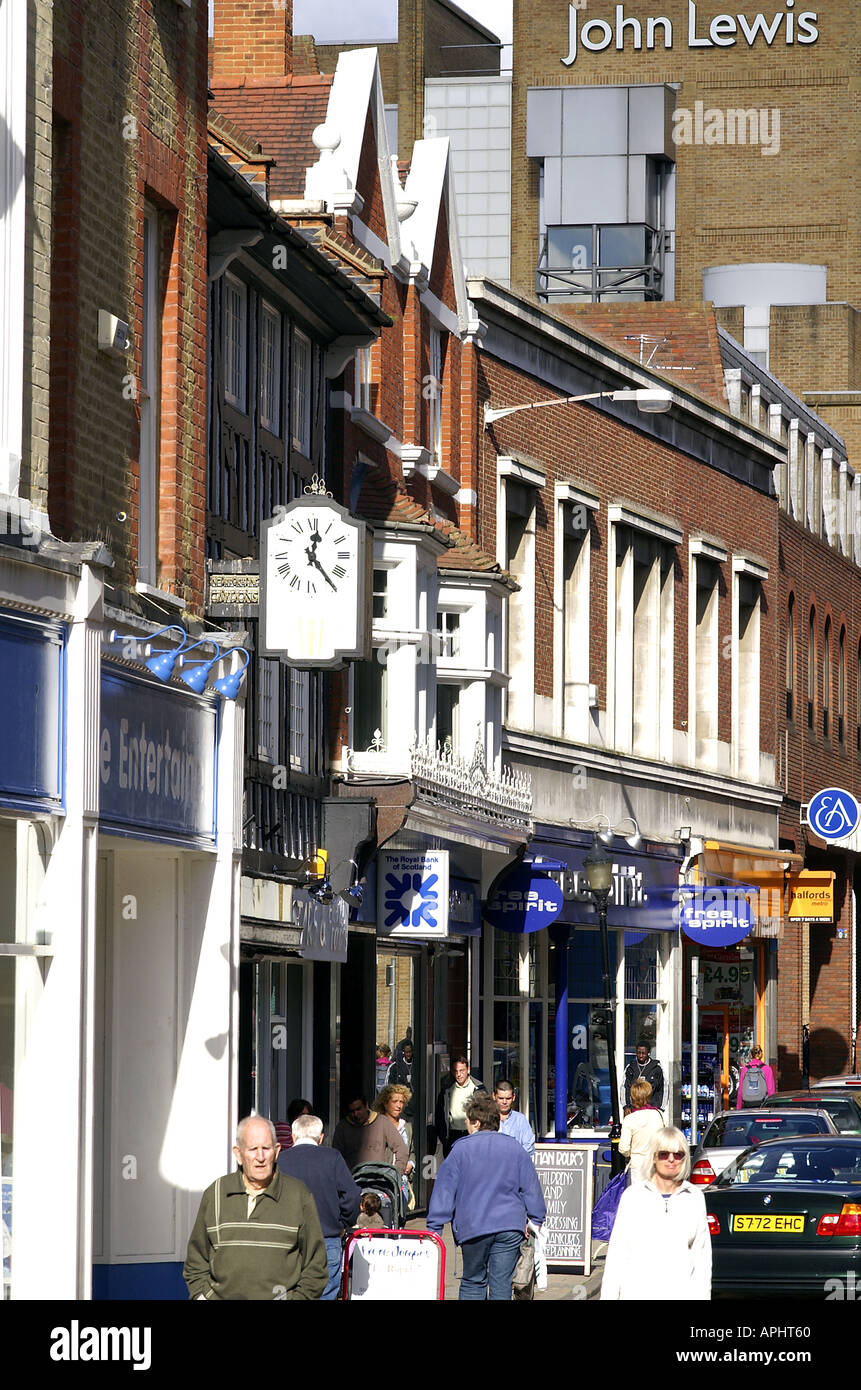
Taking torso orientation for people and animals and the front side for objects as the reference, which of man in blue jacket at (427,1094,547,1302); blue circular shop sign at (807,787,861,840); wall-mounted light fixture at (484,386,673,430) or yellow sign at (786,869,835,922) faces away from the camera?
the man in blue jacket

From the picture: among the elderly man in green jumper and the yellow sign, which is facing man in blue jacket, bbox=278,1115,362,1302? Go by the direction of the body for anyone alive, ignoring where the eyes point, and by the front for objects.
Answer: the yellow sign

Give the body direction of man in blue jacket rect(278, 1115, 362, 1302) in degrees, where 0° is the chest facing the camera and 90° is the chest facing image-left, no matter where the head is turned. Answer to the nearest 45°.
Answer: approximately 180°

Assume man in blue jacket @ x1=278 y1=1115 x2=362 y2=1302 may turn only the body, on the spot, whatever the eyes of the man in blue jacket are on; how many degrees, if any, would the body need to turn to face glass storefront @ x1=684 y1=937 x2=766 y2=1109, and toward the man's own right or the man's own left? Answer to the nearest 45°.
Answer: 0° — they already face it

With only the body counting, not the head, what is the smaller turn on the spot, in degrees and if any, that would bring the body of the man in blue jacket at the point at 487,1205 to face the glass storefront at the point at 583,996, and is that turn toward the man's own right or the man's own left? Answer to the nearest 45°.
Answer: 0° — they already face it

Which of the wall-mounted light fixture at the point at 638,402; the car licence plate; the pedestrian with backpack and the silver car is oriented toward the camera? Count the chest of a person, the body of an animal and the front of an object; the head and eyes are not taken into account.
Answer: the car licence plate

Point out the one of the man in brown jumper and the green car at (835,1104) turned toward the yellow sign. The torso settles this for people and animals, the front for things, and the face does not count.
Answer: the green car

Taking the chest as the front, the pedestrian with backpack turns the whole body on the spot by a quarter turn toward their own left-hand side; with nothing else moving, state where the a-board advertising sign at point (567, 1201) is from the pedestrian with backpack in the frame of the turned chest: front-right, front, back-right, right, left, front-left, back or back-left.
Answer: left

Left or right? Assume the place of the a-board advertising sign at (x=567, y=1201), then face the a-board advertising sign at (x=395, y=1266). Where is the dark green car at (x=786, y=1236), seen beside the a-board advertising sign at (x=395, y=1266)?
left

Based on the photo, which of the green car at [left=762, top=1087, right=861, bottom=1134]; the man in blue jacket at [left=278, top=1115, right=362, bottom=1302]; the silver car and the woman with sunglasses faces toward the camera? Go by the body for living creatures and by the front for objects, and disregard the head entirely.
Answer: the woman with sunglasses

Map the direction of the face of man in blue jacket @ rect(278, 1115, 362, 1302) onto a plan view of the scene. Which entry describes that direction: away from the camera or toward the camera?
away from the camera

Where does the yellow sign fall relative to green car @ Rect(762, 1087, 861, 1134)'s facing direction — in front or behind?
in front

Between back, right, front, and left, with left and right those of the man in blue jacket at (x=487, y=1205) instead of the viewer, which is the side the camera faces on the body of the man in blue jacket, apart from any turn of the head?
back

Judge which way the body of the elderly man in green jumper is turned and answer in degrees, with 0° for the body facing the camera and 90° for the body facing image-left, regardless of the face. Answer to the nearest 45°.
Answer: approximately 0°

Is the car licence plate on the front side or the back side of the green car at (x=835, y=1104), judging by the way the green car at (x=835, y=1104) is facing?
on the back side

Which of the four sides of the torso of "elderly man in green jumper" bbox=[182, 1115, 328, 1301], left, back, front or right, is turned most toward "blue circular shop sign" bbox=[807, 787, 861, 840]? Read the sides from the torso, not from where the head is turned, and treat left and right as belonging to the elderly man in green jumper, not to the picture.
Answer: back

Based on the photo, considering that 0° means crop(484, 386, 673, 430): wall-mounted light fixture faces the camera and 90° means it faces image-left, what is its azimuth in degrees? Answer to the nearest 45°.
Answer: approximately 270°
